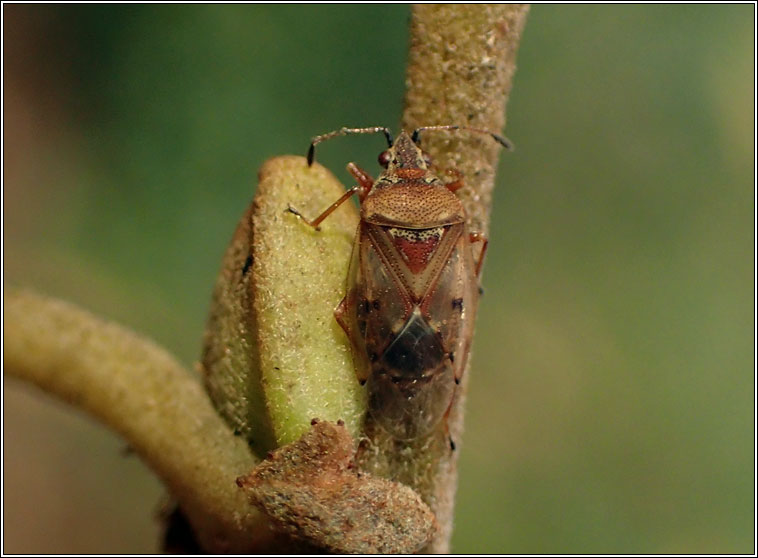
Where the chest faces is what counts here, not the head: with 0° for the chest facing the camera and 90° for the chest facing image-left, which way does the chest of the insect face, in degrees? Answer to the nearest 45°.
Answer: approximately 180°
